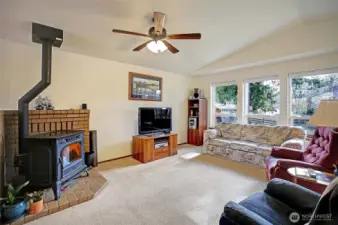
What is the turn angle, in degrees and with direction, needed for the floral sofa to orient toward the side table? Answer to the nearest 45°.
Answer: approximately 45° to its left

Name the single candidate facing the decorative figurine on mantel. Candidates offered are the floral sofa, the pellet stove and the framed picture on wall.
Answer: the floral sofa

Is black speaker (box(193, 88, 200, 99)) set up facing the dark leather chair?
yes

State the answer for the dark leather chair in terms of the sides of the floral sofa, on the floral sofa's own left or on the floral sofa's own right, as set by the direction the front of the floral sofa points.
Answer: on the floral sofa's own left

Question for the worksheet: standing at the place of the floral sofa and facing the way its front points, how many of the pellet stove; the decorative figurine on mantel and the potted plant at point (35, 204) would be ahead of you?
3

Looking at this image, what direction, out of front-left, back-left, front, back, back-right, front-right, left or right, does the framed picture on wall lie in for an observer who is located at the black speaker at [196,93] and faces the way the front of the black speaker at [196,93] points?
front-right

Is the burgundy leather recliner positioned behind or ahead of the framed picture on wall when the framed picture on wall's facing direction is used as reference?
ahead

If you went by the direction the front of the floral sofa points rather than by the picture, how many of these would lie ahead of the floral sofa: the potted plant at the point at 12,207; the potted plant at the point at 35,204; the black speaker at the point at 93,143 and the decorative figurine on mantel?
4

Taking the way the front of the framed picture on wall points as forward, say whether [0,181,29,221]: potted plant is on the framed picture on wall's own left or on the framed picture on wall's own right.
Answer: on the framed picture on wall's own right

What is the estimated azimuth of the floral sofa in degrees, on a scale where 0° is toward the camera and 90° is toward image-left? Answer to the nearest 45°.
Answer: approximately 45°

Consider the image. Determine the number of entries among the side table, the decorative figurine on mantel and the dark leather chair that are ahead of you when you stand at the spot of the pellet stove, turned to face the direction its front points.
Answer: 2

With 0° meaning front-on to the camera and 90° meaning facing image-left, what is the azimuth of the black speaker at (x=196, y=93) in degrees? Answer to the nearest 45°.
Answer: approximately 0°

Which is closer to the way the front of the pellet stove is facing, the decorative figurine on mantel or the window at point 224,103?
the window

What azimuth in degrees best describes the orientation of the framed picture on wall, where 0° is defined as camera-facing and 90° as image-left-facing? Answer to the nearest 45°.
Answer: approximately 315°

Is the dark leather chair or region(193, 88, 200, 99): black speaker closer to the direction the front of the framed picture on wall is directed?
the dark leather chair

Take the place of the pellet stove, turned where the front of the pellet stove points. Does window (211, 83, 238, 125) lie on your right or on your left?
on your left
